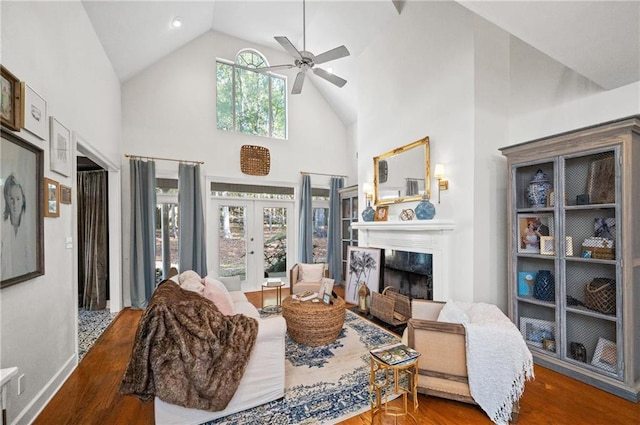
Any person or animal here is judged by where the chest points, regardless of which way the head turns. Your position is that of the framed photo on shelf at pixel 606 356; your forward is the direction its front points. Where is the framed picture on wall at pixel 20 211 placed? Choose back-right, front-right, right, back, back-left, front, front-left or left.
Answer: front

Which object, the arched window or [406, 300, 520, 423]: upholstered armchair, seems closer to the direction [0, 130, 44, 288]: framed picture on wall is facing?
the upholstered armchair

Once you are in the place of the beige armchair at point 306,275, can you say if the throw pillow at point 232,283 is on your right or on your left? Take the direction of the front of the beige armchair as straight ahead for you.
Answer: on your right

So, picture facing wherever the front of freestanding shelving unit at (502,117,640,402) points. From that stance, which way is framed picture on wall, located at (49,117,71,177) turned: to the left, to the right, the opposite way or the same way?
the opposite way

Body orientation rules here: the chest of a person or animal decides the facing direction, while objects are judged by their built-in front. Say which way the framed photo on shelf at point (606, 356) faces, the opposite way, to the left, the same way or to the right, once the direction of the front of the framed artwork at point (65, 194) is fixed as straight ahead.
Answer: the opposite way

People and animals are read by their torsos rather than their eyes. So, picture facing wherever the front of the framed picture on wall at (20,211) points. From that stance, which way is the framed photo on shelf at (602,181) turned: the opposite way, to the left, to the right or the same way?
the opposite way

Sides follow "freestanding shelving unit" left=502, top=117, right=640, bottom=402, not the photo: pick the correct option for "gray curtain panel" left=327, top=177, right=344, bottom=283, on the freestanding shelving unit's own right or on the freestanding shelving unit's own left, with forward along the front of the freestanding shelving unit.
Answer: on the freestanding shelving unit's own right

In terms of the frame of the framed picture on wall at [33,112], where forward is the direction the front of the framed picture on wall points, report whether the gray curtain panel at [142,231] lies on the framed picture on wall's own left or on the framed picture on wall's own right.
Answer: on the framed picture on wall's own left

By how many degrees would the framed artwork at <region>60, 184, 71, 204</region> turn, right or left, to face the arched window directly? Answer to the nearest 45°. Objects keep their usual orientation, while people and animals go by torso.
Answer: approximately 90° to its left

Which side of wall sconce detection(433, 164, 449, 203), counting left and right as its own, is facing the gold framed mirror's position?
right

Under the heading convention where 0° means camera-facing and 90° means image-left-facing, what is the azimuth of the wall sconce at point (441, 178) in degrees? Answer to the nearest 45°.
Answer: approximately 45°

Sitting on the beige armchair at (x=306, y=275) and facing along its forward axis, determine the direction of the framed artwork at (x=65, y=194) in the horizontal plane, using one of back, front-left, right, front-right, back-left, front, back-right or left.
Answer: front-right

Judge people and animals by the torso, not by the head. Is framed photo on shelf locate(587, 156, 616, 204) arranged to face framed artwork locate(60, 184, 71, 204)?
yes

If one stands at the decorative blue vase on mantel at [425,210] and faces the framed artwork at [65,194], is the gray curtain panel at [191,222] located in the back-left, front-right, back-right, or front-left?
front-right

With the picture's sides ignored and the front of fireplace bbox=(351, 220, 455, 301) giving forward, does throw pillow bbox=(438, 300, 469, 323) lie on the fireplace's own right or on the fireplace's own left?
on the fireplace's own left

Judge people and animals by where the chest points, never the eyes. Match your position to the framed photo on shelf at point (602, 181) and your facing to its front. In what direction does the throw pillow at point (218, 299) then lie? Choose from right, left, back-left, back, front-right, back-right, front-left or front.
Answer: front

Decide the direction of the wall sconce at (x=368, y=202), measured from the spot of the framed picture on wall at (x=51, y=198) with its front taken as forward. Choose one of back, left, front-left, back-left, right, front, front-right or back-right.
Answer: front-left

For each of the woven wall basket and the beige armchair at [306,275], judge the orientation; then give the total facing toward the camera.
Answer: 2
